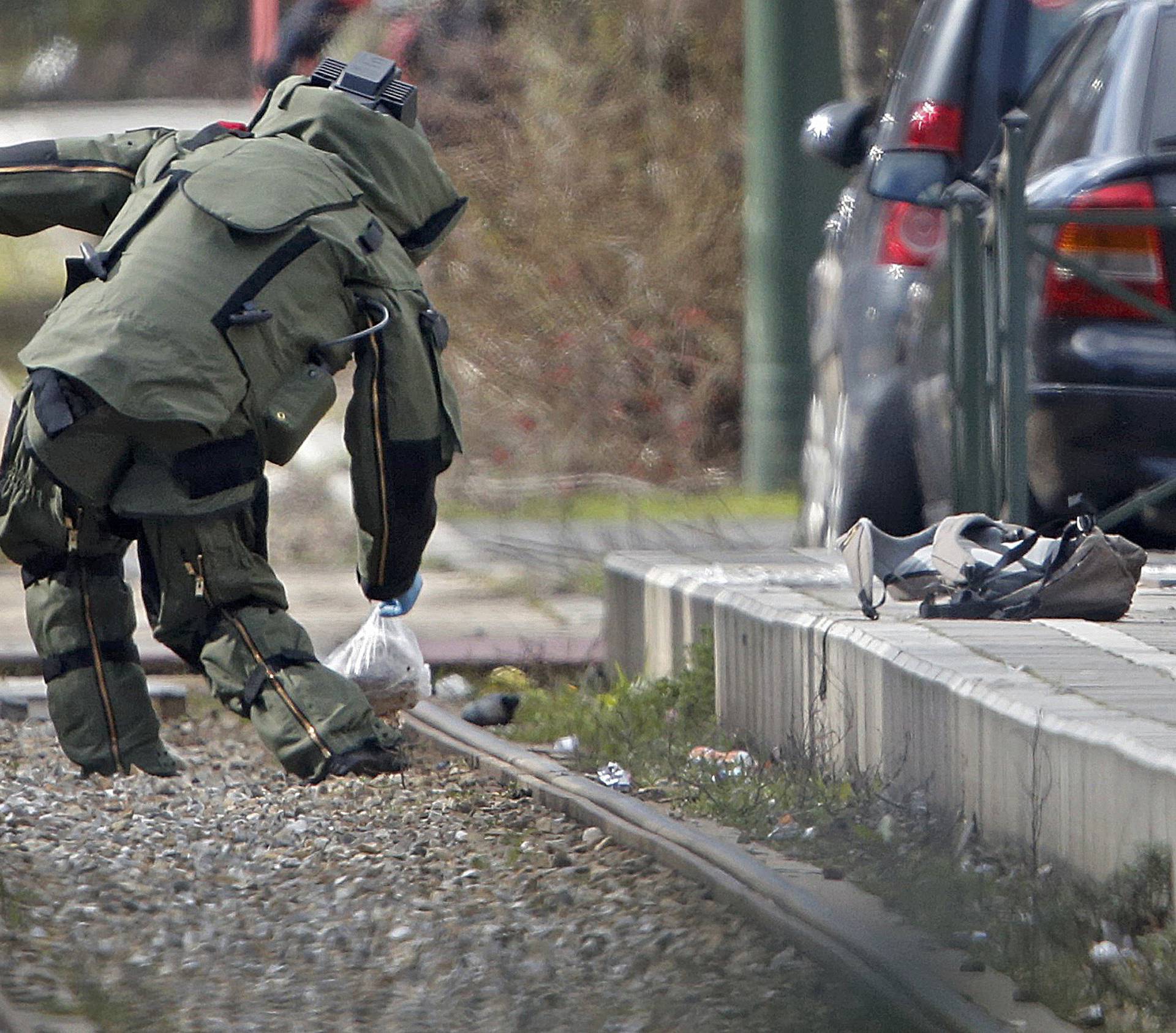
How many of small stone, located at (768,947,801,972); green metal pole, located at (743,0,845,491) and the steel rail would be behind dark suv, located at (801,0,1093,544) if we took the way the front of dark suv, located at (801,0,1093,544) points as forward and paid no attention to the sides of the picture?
2

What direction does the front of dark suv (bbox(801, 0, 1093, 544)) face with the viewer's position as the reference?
facing away from the viewer

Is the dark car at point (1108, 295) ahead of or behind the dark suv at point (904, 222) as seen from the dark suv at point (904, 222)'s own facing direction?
behind

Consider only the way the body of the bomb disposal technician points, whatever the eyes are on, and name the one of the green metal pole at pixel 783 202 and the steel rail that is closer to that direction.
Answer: the green metal pole

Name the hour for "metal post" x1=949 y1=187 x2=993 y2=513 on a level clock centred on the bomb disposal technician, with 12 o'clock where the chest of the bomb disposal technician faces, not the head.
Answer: The metal post is roughly at 1 o'clock from the bomb disposal technician.

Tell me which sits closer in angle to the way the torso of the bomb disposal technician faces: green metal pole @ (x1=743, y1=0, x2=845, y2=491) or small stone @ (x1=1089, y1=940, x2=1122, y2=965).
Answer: the green metal pole

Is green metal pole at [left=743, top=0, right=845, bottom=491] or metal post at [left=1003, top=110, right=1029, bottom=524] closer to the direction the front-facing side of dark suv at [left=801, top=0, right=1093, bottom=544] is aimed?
the green metal pole

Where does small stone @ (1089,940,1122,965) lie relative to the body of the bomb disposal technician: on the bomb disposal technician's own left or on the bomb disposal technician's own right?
on the bomb disposal technician's own right

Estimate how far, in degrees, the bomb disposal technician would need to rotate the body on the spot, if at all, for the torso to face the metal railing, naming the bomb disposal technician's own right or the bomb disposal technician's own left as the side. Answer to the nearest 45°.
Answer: approximately 45° to the bomb disposal technician's own right

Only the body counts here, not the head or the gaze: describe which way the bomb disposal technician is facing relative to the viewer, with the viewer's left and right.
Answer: facing away from the viewer and to the right of the viewer

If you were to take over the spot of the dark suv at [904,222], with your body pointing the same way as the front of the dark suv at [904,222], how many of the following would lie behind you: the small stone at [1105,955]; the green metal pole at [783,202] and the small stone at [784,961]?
2

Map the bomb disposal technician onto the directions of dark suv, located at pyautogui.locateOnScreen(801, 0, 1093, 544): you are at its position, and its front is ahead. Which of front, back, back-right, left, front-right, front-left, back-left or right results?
back-left

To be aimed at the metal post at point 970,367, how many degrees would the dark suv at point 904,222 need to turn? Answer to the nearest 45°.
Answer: approximately 180°

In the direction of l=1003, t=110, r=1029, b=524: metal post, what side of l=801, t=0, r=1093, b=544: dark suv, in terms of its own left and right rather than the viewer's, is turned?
back

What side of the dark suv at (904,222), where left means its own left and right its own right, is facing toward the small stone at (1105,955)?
back
